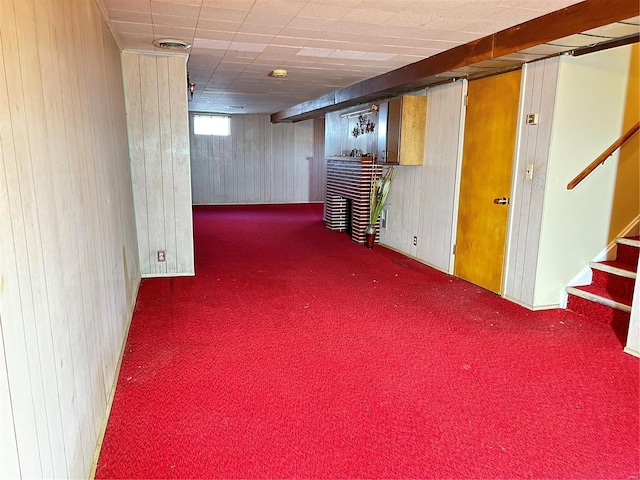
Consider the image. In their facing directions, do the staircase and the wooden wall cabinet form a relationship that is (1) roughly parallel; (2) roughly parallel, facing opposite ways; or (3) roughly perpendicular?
roughly parallel

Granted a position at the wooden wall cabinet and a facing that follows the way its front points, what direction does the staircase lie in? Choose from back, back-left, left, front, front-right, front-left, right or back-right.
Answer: back-left

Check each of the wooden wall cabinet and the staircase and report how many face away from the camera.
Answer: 0

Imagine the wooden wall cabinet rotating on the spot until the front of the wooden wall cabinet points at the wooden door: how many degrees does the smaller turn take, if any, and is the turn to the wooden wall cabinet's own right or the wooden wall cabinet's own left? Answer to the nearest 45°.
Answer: approximately 135° to the wooden wall cabinet's own left

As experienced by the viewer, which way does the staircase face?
facing the viewer and to the left of the viewer

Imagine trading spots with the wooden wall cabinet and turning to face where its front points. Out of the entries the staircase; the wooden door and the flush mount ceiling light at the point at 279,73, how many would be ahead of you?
1

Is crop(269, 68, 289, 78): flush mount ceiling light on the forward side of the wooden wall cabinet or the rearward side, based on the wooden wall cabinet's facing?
on the forward side

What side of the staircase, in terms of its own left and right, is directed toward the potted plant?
right

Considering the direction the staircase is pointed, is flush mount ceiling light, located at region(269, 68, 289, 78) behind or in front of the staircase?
in front

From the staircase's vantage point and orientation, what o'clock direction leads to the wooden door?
The wooden door is roughly at 2 o'clock from the staircase.

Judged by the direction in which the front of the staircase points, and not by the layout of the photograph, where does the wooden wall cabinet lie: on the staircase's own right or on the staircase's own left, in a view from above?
on the staircase's own right

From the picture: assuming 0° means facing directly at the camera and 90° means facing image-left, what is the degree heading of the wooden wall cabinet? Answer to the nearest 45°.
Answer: approximately 90°
